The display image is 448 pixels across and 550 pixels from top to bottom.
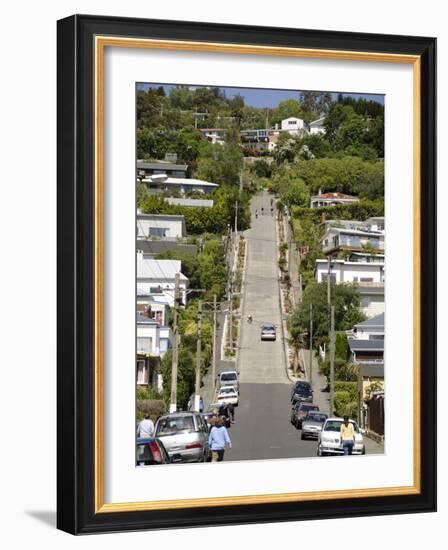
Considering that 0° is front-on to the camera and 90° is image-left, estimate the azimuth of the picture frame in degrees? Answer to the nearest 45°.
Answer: approximately 315°
